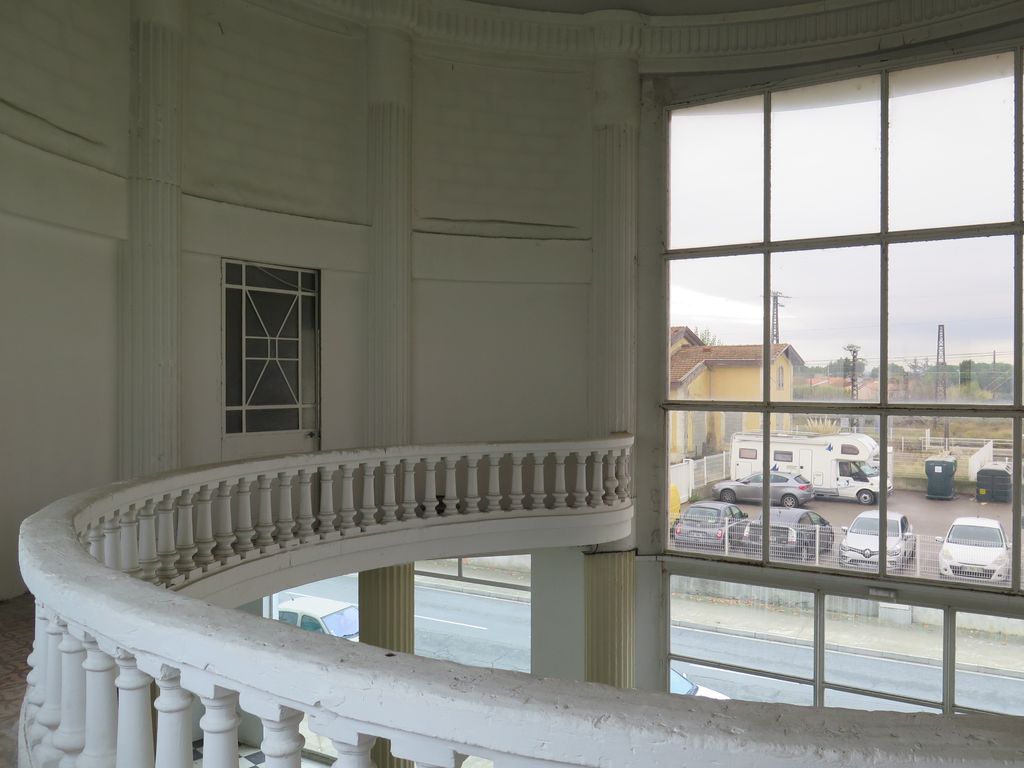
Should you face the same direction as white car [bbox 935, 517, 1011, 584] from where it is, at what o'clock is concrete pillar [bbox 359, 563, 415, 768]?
The concrete pillar is roughly at 12 o'clock from the white car.

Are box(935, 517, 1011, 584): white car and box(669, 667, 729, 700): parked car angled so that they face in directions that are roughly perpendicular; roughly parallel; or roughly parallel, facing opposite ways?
roughly perpendicular

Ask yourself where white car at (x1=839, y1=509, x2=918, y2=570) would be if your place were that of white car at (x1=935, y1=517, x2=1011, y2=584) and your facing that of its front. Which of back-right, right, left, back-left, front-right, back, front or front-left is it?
right

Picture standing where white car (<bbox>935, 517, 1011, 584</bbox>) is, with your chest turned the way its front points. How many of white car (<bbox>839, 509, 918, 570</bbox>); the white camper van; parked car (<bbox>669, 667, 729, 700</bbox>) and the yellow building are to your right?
4

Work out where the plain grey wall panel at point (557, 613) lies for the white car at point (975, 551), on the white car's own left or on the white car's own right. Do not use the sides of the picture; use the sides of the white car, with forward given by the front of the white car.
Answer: on the white car's own right

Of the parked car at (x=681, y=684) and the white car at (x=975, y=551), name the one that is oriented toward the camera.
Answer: the white car

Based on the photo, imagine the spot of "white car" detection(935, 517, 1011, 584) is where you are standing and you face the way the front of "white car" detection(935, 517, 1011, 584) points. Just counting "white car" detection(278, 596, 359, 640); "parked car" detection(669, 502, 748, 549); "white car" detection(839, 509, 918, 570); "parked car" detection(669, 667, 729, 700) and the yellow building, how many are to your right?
5

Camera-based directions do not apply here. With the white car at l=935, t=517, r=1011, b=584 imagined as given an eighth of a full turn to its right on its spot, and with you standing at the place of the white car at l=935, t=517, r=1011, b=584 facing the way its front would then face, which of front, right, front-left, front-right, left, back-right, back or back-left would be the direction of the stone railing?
front-left

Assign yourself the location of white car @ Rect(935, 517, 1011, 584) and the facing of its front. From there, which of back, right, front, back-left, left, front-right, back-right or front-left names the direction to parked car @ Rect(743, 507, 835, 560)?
right

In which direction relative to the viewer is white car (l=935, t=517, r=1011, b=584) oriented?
toward the camera

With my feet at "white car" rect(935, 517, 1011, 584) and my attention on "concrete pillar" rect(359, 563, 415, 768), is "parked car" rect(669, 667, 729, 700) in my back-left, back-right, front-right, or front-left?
front-right
